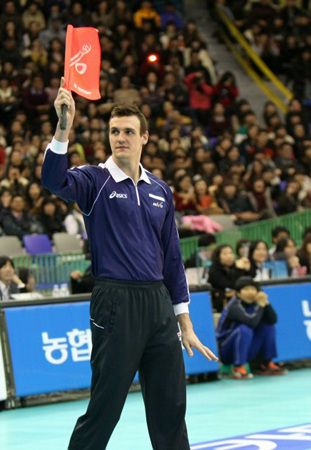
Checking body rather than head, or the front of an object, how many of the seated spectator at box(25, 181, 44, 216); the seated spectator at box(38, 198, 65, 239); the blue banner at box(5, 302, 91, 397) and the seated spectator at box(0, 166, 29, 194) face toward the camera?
4

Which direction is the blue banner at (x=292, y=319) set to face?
toward the camera

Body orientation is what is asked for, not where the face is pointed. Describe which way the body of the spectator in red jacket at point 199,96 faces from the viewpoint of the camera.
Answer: toward the camera

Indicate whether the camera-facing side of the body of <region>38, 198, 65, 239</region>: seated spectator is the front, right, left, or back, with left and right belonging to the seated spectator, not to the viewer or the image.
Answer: front

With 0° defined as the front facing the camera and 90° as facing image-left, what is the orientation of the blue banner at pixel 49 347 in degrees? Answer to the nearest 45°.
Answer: approximately 0°

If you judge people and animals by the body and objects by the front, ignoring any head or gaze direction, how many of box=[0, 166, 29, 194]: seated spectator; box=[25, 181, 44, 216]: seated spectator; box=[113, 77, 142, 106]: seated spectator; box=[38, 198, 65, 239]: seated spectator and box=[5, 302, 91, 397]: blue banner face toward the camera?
5

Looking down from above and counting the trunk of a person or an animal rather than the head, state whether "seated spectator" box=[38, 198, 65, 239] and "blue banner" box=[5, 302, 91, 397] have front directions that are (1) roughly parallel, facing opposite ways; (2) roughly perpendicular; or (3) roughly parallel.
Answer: roughly parallel

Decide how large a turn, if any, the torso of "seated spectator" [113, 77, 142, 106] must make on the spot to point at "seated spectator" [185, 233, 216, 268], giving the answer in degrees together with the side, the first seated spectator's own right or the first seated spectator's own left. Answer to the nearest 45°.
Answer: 0° — they already face them

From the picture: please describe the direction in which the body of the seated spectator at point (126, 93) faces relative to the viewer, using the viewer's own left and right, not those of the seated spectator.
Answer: facing the viewer

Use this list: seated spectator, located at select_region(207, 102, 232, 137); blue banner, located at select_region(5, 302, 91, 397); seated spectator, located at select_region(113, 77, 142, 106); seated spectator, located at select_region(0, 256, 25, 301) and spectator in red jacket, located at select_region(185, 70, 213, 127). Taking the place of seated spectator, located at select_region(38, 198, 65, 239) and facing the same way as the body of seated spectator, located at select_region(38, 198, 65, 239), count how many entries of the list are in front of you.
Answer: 2

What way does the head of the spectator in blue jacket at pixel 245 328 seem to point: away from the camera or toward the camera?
toward the camera

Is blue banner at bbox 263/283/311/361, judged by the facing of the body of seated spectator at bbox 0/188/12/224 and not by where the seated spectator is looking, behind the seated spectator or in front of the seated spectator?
in front

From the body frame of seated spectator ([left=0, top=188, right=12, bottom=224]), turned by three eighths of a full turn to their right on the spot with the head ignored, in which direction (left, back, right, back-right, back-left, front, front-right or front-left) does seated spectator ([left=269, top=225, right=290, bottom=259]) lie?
back

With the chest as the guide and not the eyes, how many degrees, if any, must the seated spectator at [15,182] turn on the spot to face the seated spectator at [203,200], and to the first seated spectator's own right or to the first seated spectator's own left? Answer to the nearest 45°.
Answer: approximately 90° to the first seated spectator's own left

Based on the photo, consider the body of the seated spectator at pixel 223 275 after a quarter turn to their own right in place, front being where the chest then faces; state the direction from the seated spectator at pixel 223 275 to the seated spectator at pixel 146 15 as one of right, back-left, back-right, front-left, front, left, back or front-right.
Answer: back-right
